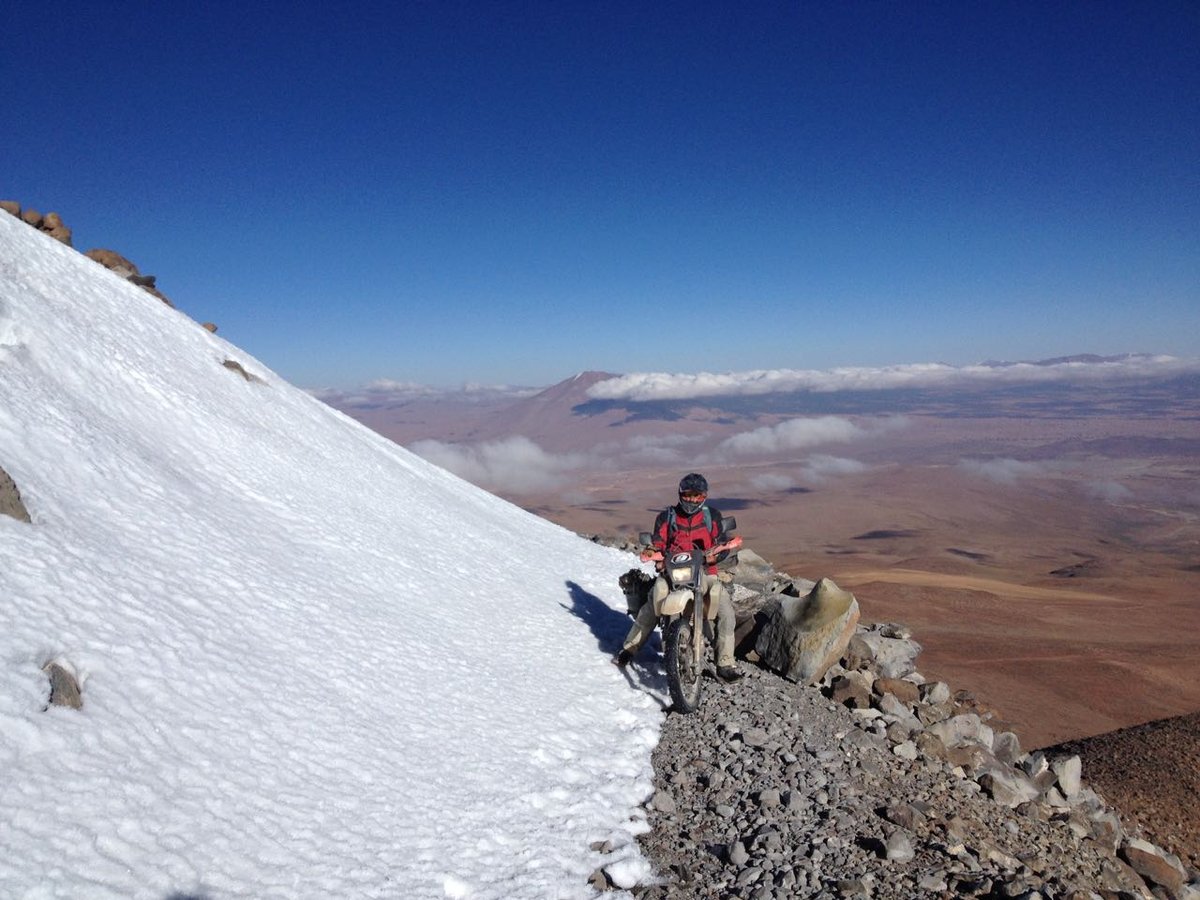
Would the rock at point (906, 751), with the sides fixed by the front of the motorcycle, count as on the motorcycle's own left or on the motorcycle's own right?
on the motorcycle's own left

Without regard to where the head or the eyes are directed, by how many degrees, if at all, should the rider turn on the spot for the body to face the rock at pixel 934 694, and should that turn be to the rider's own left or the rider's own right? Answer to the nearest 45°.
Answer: approximately 135° to the rider's own left

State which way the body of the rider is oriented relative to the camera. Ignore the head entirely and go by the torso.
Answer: toward the camera

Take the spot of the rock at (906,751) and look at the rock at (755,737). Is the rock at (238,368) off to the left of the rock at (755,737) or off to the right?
right

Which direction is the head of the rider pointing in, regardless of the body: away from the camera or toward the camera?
toward the camera

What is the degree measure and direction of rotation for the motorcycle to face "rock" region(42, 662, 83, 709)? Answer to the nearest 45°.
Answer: approximately 45° to its right

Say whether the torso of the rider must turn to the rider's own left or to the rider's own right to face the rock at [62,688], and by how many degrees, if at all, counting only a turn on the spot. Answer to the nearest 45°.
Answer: approximately 45° to the rider's own right

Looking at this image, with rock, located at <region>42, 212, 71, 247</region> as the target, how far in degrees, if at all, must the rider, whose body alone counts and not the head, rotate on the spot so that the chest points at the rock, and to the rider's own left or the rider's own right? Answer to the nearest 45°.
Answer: approximately 135° to the rider's own right

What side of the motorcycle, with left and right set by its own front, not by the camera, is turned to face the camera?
front

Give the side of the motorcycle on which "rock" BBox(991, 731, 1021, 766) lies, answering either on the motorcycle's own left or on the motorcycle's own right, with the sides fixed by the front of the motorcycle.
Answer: on the motorcycle's own left

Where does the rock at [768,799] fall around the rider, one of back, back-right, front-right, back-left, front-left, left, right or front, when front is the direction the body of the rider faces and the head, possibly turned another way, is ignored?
front
